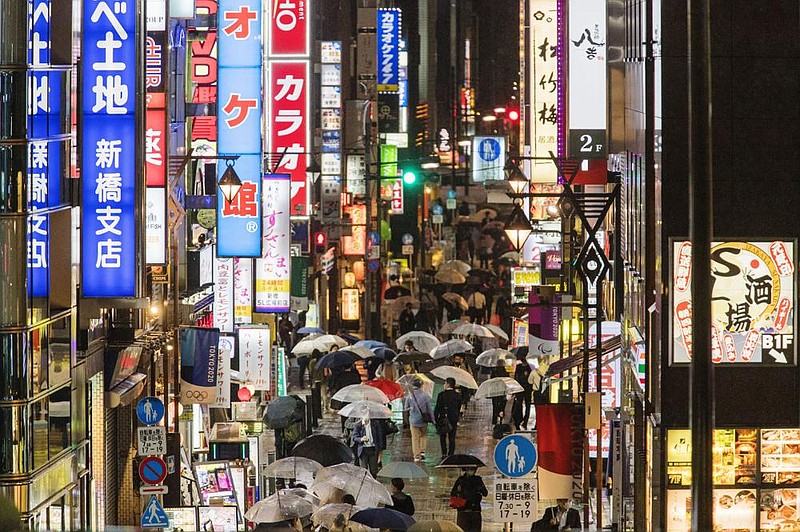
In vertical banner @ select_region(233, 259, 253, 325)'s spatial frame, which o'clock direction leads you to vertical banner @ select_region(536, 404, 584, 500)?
vertical banner @ select_region(536, 404, 584, 500) is roughly at 11 o'clock from vertical banner @ select_region(233, 259, 253, 325).

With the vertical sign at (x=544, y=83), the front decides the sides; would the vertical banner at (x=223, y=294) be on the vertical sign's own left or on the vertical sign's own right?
on the vertical sign's own right

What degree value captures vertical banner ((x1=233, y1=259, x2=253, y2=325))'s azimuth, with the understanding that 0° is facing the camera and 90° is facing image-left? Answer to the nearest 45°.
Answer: approximately 0°

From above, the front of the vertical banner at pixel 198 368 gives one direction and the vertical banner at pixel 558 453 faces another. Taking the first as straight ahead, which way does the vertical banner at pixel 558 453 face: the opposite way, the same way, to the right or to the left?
the same way

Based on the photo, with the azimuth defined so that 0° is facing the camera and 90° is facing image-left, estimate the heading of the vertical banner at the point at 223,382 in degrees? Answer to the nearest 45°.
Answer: approximately 0°

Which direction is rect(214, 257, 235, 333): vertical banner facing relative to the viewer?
toward the camera

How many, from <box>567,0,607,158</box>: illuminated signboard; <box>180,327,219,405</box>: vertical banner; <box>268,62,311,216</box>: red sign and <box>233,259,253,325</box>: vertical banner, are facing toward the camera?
4

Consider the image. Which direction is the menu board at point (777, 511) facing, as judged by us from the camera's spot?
facing the viewer

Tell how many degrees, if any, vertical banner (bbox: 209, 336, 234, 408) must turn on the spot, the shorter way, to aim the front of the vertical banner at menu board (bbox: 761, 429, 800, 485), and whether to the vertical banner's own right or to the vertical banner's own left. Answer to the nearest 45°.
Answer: approximately 45° to the vertical banner's own left

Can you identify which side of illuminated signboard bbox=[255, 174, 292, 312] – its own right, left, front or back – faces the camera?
front

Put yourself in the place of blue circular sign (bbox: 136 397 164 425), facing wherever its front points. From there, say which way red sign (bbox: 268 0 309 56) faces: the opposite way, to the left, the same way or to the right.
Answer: the same way
